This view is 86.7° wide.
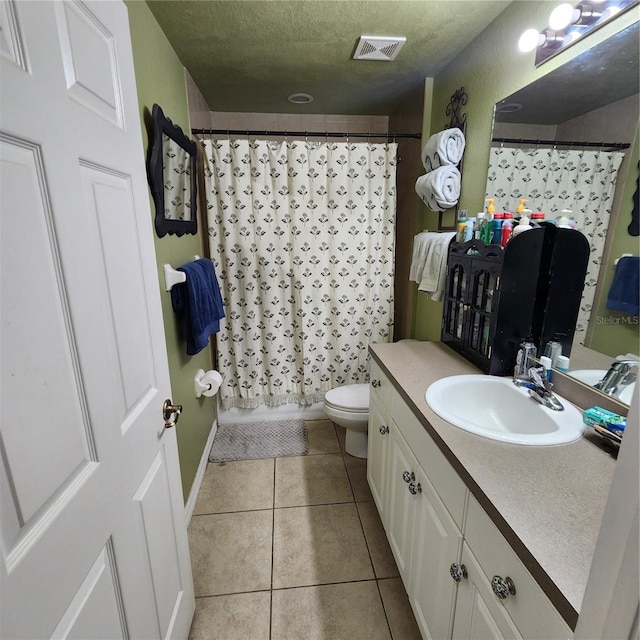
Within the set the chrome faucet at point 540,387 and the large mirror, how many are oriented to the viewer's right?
0

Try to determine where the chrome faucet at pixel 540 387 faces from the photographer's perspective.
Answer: facing the viewer and to the left of the viewer

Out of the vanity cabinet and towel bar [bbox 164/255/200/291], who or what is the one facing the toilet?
the towel bar

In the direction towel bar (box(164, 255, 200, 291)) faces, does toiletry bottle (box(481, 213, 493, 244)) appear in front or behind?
in front

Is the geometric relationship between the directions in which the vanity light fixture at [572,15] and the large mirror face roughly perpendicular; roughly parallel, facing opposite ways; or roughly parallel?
roughly parallel

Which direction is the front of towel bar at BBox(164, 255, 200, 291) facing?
to the viewer's right

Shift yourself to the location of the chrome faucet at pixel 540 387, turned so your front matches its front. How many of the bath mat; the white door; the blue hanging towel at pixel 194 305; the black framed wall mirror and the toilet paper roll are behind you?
0

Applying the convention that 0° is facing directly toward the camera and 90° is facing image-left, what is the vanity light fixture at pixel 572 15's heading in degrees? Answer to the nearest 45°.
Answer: approximately 45°

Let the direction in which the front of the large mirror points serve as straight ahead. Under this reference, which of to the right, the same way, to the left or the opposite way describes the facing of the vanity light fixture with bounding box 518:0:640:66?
the same way

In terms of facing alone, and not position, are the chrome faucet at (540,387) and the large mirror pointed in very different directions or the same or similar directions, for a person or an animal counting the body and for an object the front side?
same or similar directions

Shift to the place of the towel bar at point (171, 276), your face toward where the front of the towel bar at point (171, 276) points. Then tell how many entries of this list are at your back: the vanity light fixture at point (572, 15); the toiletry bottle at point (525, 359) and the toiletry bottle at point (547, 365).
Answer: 0

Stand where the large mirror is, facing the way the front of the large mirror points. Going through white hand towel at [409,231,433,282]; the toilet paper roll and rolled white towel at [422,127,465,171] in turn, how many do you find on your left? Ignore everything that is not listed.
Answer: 0

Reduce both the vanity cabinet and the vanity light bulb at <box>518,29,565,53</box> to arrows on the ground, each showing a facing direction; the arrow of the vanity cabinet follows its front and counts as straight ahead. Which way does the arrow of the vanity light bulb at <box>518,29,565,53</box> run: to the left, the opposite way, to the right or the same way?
the same way

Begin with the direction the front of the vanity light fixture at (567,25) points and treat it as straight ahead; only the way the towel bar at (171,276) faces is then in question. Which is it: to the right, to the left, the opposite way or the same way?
the opposite way

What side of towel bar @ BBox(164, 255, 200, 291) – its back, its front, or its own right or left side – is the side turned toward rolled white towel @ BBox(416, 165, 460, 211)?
front

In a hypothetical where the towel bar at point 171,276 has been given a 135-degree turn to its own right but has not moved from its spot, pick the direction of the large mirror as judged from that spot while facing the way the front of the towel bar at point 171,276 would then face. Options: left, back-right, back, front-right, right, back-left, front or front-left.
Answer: left

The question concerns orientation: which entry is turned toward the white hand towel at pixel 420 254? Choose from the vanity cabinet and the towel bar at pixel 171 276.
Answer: the towel bar

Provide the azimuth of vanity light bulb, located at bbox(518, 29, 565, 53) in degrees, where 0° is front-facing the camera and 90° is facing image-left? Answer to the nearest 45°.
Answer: approximately 45°
